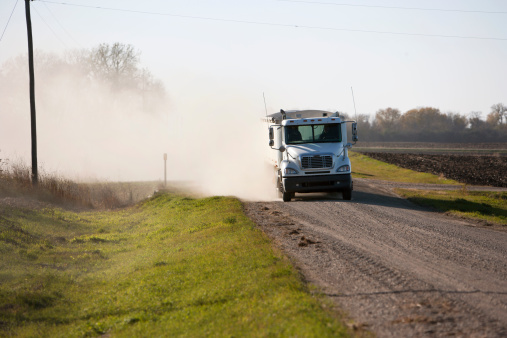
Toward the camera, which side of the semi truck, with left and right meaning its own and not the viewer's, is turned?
front
